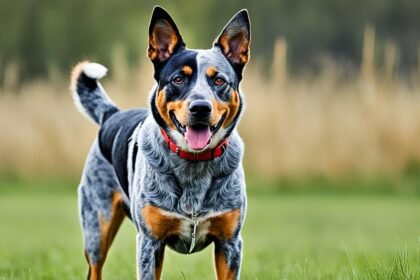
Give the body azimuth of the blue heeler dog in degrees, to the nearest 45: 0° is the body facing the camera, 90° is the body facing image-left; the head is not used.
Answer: approximately 315°
